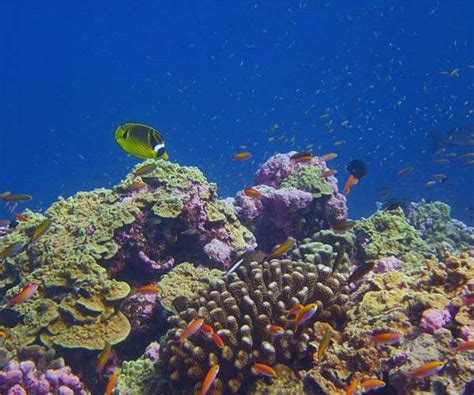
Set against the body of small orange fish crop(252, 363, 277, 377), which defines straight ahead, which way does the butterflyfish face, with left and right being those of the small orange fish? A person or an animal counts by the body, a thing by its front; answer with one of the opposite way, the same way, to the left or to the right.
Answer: the opposite way

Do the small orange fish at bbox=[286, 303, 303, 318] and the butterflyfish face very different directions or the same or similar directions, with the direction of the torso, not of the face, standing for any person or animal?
same or similar directions

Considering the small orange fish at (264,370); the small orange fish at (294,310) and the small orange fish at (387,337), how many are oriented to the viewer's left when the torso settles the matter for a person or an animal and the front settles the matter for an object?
1

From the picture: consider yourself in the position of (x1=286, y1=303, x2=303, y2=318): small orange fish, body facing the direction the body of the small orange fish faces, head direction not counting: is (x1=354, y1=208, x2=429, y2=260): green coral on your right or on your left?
on your left

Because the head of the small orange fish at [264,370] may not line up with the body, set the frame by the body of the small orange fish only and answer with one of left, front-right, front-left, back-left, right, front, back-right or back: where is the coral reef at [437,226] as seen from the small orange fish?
front-left

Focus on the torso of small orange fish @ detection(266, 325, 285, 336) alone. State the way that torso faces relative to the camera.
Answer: to the viewer's right

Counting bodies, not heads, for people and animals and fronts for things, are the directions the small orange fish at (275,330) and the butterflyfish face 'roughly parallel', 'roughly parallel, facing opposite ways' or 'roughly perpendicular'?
roughly parallel
